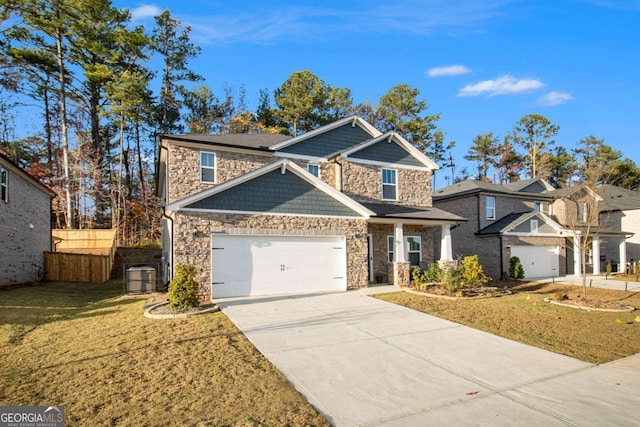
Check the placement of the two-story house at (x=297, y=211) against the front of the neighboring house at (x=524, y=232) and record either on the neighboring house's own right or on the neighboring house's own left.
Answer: on the neighboring house's own right

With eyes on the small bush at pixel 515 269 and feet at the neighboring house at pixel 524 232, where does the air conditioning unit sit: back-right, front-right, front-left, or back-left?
front-right

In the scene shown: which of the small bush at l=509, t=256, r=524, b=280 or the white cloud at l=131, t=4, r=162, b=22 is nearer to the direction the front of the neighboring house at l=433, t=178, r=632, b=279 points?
the small bush

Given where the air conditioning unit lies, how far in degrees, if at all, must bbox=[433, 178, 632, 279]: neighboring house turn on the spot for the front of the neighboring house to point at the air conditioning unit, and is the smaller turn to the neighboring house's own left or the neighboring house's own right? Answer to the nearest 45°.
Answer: approximately 90° to the neighboring house's own right

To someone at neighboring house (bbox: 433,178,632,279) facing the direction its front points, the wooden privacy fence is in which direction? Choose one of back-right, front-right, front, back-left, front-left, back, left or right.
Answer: right

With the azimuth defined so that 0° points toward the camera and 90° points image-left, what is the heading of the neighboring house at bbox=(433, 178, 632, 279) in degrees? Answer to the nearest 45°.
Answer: approximately 315°

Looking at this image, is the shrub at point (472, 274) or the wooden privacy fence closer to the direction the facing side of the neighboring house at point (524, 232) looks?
the shrub

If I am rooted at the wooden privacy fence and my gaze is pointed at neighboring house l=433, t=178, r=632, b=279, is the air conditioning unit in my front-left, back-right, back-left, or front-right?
front-right

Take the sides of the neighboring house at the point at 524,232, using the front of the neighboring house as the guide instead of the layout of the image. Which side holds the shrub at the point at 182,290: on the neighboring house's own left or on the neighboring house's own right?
on the neighboring house's own right

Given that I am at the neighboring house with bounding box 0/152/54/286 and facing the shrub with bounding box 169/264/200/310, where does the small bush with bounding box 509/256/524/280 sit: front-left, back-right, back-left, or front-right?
front-left

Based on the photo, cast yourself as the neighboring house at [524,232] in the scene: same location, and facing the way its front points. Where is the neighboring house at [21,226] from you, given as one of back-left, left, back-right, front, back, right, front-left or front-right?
right

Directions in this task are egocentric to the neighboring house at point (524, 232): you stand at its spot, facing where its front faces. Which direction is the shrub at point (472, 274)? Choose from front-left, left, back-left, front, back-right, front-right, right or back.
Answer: front-right

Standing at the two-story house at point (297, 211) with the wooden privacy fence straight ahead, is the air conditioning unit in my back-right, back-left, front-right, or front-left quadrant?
front-left
